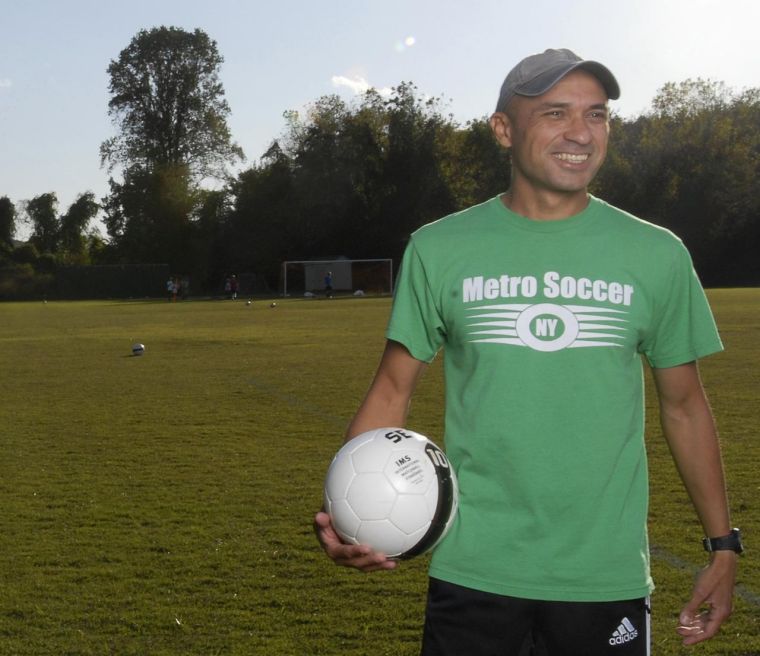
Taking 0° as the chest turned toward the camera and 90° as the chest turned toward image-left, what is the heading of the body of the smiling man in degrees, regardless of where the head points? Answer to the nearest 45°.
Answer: approximately 0°
